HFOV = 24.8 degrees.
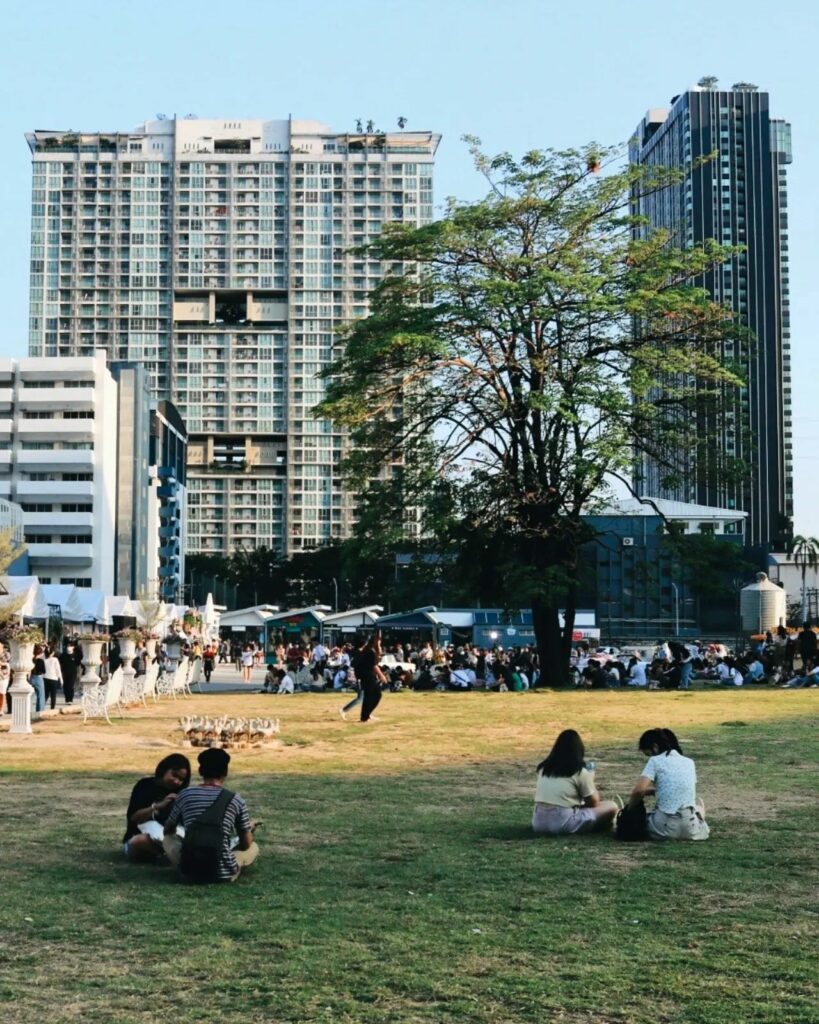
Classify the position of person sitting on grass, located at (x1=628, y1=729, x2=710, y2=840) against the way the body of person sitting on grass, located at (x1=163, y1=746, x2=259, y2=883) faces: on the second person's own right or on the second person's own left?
on the second person's own right

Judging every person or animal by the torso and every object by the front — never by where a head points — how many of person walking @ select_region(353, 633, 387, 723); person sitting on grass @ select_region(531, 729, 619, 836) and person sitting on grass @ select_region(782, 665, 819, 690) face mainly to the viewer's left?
1

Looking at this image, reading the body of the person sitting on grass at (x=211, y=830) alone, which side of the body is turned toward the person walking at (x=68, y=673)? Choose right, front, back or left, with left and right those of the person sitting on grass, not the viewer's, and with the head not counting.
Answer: front

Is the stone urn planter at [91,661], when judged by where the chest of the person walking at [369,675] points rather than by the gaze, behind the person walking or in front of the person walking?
behind

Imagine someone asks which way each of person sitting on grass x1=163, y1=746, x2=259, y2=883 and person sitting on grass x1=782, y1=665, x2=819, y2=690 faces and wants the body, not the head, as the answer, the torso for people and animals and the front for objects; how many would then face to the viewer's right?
0

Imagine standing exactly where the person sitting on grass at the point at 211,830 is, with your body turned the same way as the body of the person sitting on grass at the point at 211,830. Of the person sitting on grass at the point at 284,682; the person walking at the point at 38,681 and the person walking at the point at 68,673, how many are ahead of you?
3

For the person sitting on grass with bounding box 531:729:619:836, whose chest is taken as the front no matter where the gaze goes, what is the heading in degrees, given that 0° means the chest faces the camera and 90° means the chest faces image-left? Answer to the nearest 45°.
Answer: approximately 225°

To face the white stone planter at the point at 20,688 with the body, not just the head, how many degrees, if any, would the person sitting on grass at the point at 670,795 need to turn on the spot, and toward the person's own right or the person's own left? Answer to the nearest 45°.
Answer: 0° — they already face it

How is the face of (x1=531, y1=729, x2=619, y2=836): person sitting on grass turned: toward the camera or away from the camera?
away from the camera

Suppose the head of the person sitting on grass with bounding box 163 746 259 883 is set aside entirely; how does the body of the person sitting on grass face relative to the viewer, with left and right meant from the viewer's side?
facing away from the viewer

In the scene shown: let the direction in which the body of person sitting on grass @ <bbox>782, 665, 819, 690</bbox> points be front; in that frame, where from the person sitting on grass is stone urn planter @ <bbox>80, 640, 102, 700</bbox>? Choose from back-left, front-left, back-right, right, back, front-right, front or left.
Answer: front-left

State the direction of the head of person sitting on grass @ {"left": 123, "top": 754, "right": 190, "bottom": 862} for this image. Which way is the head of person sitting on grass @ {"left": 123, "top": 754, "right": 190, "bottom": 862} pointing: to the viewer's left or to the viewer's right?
to the viewer's right
